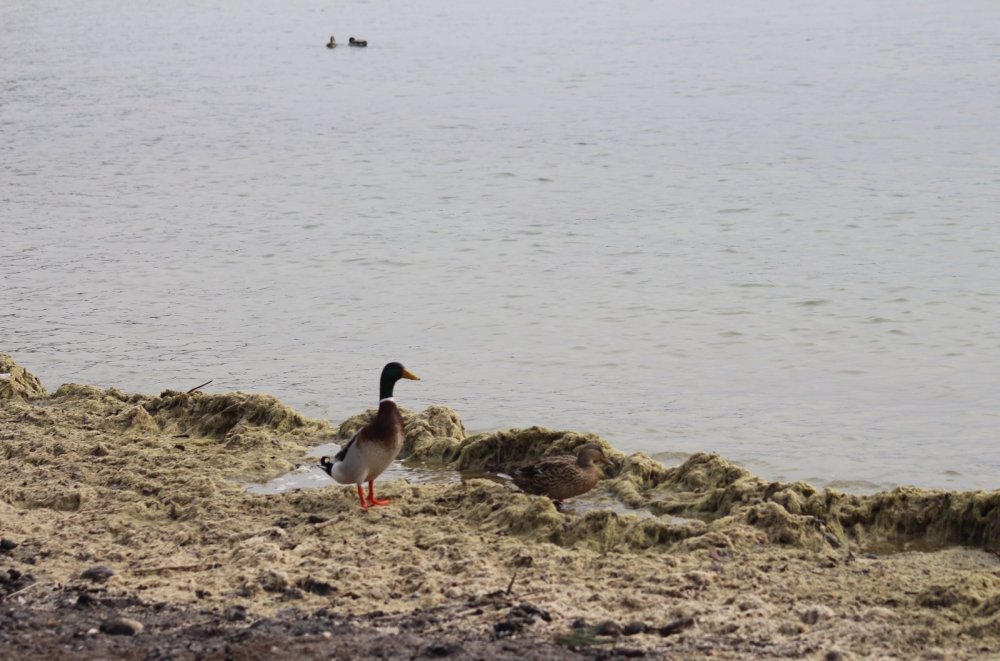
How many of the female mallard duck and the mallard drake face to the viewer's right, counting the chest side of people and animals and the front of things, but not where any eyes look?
2

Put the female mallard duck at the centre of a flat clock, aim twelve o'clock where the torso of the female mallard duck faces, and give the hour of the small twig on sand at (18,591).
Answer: The small twig on sand is roughly at 5 o'clock from the female mallard duck.

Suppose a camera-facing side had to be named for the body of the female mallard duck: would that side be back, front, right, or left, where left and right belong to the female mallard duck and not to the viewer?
right

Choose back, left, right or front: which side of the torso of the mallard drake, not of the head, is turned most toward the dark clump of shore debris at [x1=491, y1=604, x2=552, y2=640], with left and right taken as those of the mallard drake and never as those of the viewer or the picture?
right

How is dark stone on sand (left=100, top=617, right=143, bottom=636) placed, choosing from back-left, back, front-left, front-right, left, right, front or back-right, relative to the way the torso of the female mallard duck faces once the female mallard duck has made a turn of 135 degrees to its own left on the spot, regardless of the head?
left

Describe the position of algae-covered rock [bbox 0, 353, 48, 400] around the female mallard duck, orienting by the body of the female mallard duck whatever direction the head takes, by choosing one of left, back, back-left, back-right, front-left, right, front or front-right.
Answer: back-left

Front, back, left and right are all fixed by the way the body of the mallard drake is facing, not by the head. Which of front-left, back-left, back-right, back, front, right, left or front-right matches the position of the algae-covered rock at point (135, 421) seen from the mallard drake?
back-left

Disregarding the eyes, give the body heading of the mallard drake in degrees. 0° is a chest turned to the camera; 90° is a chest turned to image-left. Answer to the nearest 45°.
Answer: approximately 270°
